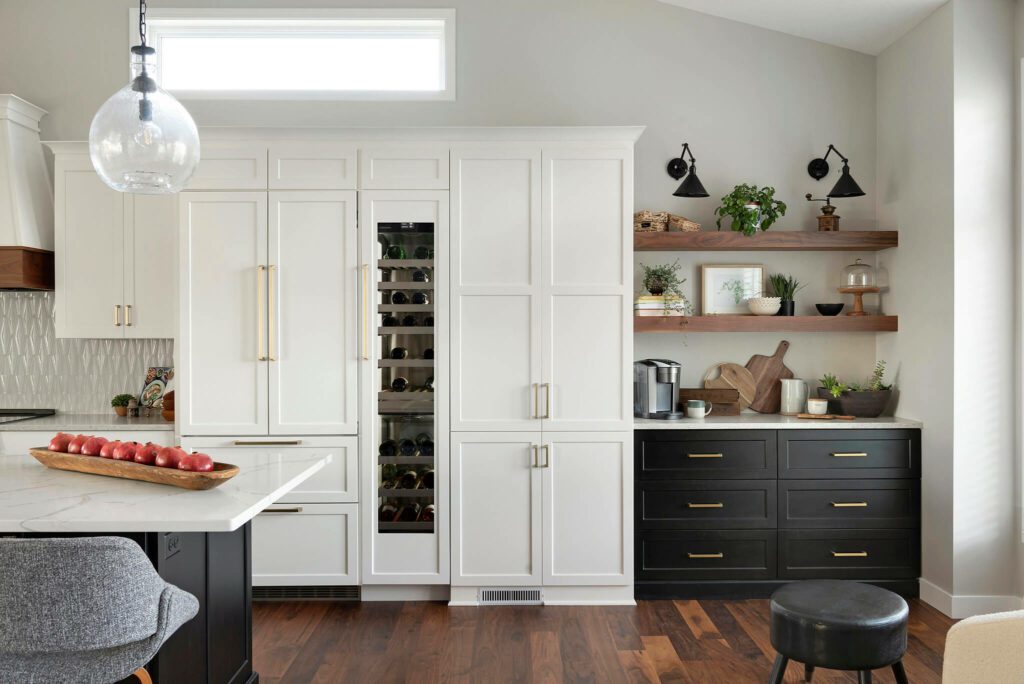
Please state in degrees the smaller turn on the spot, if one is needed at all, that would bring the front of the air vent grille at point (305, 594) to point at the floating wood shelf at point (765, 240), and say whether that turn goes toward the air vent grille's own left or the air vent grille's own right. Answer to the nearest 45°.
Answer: approximately 90° to the air vent grille's own left

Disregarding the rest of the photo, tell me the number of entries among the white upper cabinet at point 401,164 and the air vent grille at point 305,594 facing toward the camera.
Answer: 2

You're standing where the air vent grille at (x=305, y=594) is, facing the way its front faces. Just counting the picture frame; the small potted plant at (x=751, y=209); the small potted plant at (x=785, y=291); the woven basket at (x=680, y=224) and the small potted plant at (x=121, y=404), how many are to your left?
4

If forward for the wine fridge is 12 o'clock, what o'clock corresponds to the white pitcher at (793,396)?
The white pitcher is roughly at 9 o'clock from the wine fridge.

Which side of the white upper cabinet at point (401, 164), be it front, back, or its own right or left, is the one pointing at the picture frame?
left
